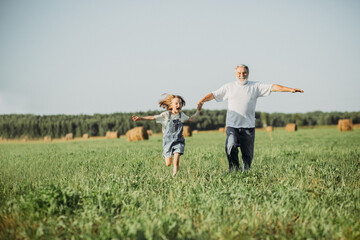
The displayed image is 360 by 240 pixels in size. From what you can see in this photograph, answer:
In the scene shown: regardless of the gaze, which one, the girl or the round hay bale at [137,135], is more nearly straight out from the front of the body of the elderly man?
the girl

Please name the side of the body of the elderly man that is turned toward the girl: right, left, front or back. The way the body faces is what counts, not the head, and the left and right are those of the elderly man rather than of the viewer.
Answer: right

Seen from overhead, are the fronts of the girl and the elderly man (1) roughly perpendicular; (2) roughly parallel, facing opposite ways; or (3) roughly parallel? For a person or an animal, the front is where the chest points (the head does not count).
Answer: roughly parallel

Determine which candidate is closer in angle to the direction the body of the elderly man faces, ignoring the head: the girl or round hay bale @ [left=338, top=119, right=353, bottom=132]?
the girl

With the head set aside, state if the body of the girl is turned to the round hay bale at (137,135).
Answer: no

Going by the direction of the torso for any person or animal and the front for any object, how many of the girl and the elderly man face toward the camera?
2

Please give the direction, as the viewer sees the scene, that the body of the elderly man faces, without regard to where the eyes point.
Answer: toward the camera

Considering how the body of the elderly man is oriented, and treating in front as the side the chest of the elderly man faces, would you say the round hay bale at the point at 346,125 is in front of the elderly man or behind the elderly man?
behind

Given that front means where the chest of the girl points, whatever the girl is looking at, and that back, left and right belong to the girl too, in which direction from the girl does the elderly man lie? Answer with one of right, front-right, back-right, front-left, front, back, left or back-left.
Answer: left

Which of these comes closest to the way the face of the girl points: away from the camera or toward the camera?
toward the camera

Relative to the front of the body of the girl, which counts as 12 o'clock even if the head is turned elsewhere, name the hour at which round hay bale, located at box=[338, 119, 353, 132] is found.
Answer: The round hay bale is roughly at 7 o'clock from the girl.
